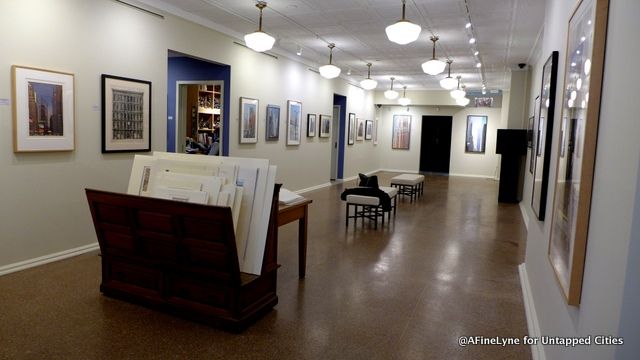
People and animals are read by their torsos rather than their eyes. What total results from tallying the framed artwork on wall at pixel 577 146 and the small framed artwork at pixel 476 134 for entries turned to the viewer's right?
0

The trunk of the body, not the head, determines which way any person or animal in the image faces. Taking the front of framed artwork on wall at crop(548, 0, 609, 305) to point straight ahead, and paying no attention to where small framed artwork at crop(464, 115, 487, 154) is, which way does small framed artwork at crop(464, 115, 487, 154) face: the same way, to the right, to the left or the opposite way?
to the left

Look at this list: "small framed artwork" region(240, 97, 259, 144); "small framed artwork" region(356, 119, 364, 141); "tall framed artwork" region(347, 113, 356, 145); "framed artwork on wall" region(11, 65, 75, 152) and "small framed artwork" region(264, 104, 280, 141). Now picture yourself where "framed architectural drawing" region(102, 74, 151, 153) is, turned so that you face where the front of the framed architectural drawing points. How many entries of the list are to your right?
1

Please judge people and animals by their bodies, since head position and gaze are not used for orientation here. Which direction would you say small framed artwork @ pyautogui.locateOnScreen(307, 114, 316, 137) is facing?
to the viewer's right

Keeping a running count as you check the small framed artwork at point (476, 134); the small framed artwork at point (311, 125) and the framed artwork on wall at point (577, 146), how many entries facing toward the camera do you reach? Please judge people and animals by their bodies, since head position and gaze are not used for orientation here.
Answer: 1

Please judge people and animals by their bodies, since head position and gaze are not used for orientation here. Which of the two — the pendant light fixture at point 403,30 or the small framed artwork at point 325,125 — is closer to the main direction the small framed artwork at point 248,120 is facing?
the pendant light fixture

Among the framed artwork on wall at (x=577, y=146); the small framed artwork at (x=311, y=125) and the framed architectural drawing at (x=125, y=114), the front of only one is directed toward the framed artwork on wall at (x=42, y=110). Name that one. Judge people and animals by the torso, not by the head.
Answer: the framed artwork on wall at (x=577, y=146)

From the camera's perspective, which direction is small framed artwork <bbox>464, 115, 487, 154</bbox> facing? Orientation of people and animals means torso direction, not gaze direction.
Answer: toward the camera

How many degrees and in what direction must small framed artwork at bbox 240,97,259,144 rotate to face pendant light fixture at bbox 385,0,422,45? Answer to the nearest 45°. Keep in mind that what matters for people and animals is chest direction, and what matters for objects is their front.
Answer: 0° — it already faces it

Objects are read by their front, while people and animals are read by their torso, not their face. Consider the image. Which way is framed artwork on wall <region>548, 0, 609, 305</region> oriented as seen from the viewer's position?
to the viewer's left

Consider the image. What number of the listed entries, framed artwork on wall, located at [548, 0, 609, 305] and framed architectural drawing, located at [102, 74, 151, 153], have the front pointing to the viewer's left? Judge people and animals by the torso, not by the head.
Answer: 1

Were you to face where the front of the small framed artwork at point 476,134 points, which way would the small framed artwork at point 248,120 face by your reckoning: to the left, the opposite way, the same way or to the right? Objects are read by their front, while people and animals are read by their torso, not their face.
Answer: to the left

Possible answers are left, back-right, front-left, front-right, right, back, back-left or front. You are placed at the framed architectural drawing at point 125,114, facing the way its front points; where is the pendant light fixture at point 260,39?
front-left

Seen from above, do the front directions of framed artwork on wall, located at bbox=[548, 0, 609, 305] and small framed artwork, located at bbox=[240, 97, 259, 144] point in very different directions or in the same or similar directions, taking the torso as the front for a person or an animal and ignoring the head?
very different directions
